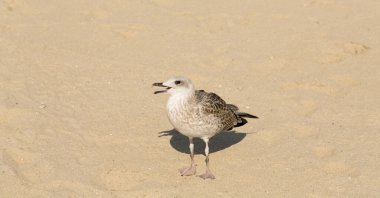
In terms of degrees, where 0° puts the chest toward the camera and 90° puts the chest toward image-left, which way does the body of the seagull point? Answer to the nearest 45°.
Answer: approximately 45°
